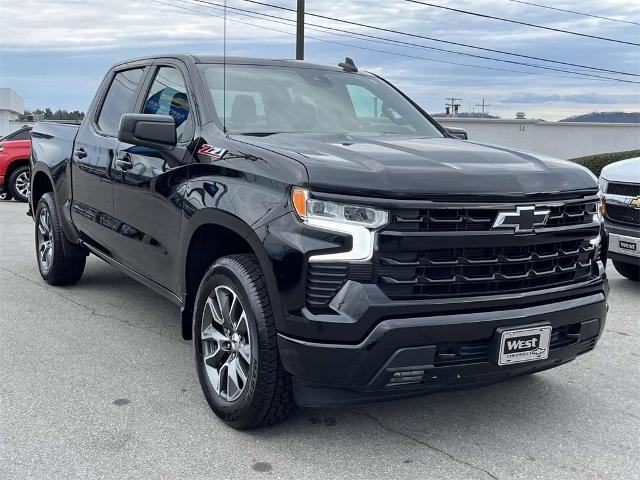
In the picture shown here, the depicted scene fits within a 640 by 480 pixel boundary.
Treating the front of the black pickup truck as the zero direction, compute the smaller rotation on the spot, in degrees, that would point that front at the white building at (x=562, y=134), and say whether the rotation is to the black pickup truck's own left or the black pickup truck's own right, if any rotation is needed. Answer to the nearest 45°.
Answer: approximately 135° to the black pickup truck's own left

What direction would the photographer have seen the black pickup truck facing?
facing the viewer and to the right of the viewer

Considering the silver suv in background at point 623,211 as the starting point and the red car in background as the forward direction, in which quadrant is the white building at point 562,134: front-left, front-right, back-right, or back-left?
front-right

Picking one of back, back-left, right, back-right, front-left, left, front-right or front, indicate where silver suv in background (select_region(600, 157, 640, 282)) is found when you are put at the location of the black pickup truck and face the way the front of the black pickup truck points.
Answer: left

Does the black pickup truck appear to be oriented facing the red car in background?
no

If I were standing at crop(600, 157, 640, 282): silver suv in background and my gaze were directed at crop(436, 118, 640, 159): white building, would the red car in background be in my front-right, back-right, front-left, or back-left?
front-left

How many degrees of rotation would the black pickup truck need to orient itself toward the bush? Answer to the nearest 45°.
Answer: approximately 90° to its left

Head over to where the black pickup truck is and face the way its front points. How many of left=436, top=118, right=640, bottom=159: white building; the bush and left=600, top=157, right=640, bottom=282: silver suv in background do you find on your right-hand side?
0
